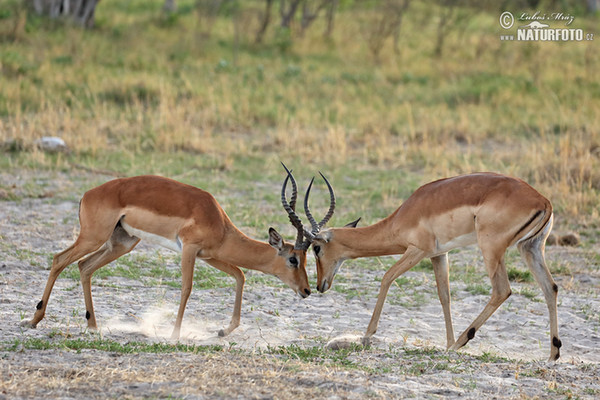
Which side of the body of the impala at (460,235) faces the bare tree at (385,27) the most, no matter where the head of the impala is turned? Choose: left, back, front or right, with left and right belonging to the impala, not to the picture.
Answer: right

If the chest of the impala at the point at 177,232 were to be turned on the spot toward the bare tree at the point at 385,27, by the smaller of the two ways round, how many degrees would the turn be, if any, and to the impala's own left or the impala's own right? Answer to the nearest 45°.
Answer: approximately 90° to the impala's own left

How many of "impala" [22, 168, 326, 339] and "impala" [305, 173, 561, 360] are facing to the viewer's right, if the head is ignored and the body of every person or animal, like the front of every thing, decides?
1

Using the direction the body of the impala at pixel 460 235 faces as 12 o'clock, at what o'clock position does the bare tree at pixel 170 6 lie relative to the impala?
The bare tree is roughly at 2 o'clock from the impala.

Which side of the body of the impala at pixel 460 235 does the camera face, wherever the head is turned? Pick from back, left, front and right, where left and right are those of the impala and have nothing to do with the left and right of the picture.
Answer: left

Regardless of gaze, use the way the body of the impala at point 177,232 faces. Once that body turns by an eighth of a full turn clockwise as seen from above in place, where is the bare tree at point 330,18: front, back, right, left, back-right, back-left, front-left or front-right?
back-left

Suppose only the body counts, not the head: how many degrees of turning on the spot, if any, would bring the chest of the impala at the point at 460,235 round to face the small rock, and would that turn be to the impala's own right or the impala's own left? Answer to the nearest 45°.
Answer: approximately 45° to the impala's own right

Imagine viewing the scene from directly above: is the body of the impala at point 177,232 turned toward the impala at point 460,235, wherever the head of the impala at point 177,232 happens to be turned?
yes

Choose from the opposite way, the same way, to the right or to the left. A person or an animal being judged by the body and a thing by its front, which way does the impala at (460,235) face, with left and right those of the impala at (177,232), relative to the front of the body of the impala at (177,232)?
the opposite way

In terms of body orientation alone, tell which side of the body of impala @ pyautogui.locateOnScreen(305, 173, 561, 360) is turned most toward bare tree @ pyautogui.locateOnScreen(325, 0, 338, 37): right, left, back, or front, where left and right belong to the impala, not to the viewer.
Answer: right

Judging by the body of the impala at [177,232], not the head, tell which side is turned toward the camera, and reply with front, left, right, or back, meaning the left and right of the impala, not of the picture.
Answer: right
